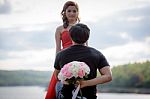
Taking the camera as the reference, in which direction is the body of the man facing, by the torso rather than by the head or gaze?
away from the camera

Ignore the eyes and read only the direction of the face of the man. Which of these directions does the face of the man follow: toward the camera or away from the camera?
away from the camera

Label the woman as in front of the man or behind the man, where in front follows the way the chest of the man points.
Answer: in front
